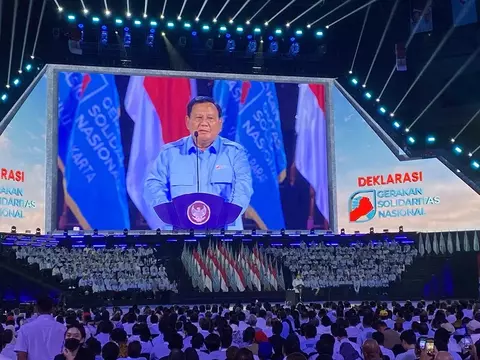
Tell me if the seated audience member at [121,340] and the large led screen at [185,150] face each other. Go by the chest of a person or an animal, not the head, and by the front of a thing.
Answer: yes

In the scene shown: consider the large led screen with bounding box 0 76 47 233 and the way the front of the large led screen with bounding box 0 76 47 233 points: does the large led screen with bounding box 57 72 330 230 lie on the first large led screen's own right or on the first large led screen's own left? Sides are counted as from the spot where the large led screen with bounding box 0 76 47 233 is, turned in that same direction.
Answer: on the first large led screen's own left

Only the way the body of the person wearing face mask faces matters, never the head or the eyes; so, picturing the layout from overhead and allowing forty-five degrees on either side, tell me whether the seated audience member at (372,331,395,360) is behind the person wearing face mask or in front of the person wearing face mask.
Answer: behind

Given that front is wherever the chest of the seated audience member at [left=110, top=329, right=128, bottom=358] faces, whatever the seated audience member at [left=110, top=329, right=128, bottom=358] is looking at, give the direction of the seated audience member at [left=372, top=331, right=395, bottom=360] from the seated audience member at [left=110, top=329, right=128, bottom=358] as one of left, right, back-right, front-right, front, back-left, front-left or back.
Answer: right

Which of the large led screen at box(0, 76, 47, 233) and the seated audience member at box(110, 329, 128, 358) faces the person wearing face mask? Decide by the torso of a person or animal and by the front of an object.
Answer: the large led screen

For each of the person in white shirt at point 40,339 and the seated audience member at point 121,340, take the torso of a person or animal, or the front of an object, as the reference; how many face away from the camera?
2

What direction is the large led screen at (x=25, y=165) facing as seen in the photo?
toward the camera

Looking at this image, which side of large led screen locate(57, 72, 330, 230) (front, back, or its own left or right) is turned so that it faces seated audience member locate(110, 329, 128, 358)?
front

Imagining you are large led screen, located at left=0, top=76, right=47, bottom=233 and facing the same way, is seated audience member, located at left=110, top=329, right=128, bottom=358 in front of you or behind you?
in front

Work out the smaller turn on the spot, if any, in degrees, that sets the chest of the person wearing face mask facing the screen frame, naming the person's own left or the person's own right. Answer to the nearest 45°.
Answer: approximately 135° to the person's own right

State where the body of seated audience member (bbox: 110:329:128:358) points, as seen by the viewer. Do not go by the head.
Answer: away from the camera

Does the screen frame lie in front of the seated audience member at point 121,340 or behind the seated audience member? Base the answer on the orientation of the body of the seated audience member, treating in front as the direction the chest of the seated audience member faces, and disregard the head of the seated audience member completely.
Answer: in front

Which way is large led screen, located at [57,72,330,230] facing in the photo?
toward the camera

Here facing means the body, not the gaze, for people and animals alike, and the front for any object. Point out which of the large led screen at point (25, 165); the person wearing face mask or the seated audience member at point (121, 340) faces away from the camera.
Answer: the seated audience member

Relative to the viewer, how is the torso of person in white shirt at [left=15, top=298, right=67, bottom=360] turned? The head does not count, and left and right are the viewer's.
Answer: facing away from the viewer

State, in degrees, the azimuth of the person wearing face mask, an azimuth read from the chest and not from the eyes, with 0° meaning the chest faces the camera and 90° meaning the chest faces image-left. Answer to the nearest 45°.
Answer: approximately 45°

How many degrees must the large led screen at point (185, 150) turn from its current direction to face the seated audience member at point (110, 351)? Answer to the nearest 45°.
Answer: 0° — it already faces them

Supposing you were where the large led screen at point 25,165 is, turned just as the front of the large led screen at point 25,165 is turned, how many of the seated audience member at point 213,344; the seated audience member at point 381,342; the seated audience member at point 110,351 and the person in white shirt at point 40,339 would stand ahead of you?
4
